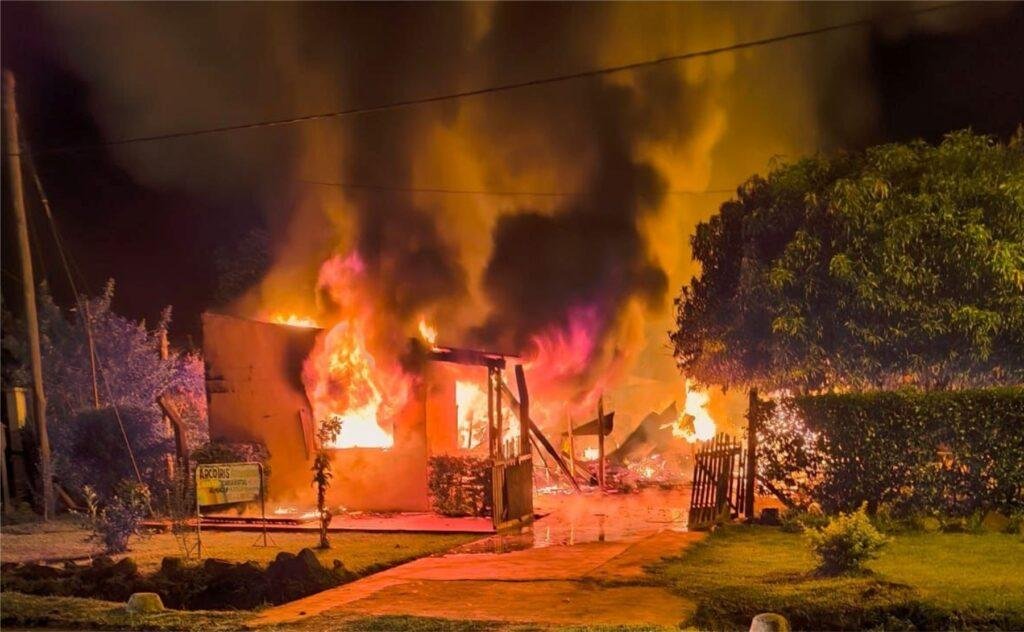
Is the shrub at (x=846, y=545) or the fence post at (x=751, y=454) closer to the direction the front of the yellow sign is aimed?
the shrub

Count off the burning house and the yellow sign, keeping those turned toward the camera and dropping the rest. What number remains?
2

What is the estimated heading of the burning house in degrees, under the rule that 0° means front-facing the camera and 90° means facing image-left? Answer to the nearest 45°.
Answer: approximately 0°

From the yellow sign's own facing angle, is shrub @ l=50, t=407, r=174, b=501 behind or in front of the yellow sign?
behind
